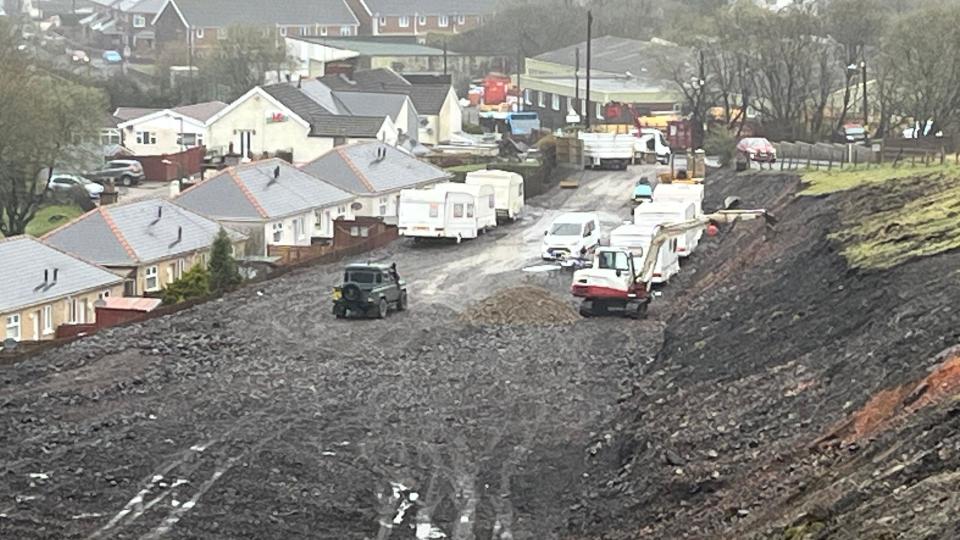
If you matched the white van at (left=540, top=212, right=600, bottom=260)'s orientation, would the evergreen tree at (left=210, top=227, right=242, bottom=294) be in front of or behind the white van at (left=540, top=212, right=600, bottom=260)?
in front

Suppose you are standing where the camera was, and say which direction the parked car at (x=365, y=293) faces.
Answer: facing away from the viewer and to the right of the viewer

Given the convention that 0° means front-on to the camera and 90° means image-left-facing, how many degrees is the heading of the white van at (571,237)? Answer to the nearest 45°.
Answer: approximately 45°

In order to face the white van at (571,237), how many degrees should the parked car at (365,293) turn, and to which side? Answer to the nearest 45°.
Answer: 0° — it already faces it

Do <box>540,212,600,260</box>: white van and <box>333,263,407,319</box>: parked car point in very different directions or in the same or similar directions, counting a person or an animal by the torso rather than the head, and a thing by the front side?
very different directions

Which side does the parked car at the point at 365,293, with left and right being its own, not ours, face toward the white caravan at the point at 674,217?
front

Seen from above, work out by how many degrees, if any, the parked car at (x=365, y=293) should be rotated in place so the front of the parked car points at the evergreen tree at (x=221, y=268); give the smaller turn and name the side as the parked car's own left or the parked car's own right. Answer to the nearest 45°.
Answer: approximately 90° to the parked car's own left

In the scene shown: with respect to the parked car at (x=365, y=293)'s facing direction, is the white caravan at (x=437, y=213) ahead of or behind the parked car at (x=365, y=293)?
ahead

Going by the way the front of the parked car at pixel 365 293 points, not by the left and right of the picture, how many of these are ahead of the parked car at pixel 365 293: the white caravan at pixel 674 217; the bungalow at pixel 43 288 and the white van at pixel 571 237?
2

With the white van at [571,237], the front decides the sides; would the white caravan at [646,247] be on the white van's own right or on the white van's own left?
on the white van's own left

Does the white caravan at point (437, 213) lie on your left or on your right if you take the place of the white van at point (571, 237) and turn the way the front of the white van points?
on your right

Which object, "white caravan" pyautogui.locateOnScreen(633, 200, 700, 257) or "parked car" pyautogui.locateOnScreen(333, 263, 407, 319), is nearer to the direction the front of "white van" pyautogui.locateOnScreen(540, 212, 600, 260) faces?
the parked car
